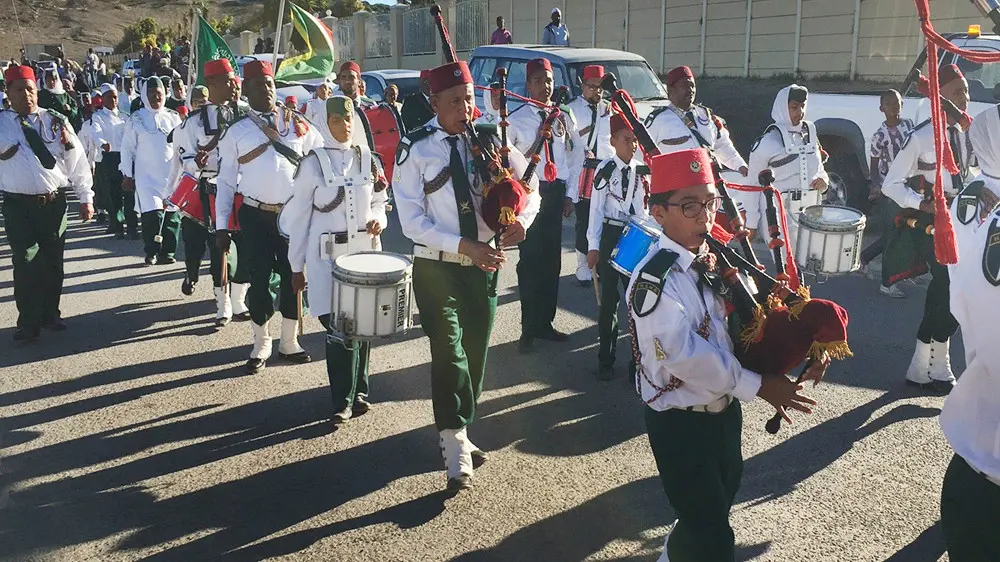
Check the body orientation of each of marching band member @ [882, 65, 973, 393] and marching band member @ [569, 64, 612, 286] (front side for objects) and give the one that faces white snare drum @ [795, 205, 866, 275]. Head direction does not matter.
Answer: marching band member @ [569, 64, 612, 286]

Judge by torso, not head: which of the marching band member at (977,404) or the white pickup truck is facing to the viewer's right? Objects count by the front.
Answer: the marching band member

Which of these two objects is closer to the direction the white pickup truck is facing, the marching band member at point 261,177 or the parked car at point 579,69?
the parked car

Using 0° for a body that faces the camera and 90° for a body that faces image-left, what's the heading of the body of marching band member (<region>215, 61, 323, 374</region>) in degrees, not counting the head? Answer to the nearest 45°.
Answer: approximately 315°

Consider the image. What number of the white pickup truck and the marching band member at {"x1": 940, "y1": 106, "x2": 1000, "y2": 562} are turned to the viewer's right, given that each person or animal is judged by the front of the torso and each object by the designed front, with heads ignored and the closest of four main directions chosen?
1

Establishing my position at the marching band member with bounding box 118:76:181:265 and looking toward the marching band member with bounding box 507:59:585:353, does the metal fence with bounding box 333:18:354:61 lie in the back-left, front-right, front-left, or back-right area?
back-left

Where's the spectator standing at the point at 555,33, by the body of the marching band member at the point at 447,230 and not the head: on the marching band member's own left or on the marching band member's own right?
on the marching band member's own left
